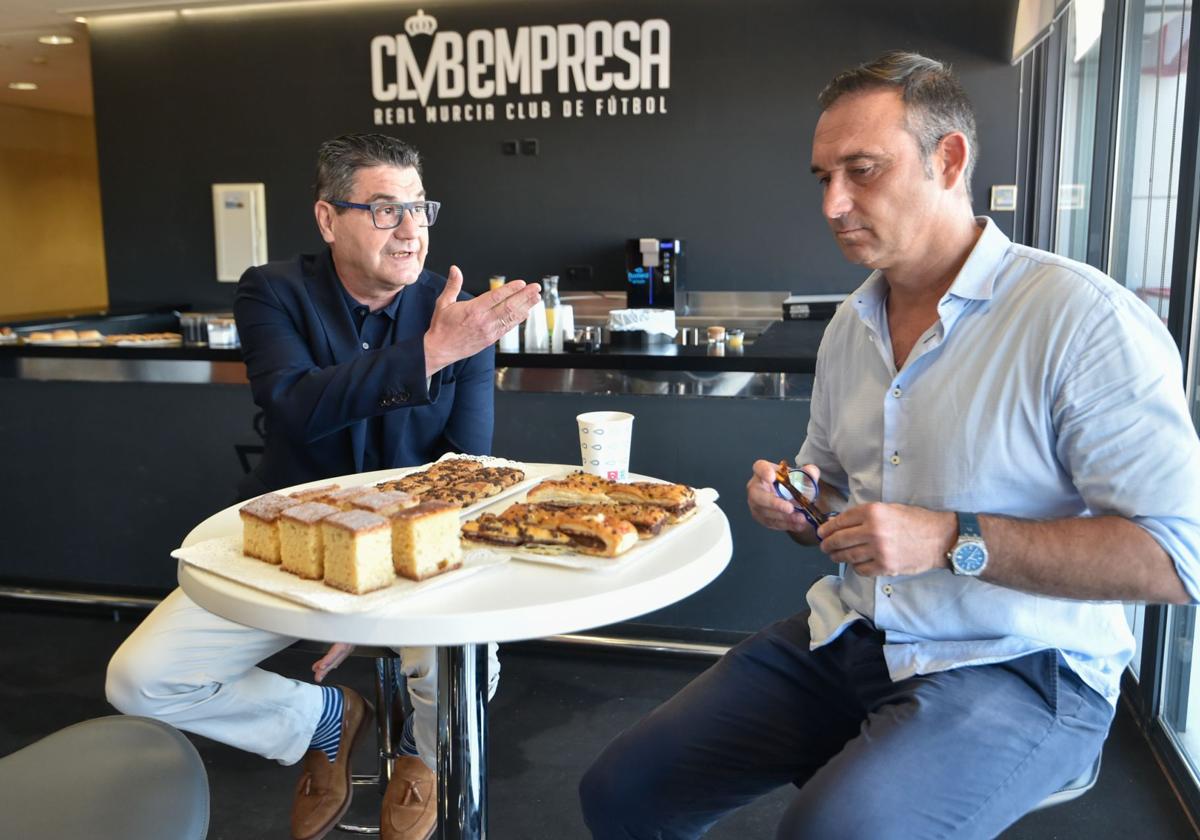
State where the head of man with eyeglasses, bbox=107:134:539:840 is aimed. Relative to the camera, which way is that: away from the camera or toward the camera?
toward the camera

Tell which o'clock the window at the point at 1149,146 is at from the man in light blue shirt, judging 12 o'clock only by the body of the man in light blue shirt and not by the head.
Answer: The window is roughly at 5 o'clock from the man in light blue shirt.

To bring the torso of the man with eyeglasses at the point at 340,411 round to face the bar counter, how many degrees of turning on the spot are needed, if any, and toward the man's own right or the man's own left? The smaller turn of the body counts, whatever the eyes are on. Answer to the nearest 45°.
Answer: approximately 180°

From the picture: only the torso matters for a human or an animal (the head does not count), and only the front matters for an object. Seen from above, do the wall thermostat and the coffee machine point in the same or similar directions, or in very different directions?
same or similar directions

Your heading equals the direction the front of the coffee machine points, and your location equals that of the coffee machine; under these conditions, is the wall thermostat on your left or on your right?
on your left

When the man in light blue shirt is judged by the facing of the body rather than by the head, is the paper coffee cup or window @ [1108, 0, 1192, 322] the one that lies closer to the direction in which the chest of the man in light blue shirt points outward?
the paper coffee cup

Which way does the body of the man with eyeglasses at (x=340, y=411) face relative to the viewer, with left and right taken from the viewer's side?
facing the viewer

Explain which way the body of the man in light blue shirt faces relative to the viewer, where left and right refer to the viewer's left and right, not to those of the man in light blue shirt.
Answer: facing the viewer and to the left of the viewer

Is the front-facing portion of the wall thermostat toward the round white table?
yes

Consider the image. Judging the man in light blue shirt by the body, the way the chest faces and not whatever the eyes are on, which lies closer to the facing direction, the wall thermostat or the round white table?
the round white table

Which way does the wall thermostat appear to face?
toward the camera

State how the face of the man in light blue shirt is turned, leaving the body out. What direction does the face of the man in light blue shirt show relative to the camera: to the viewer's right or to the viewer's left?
to the viewer's left

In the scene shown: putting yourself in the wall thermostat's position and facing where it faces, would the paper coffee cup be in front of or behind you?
in front

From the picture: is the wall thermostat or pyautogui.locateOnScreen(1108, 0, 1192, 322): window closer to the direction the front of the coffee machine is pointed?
the window
